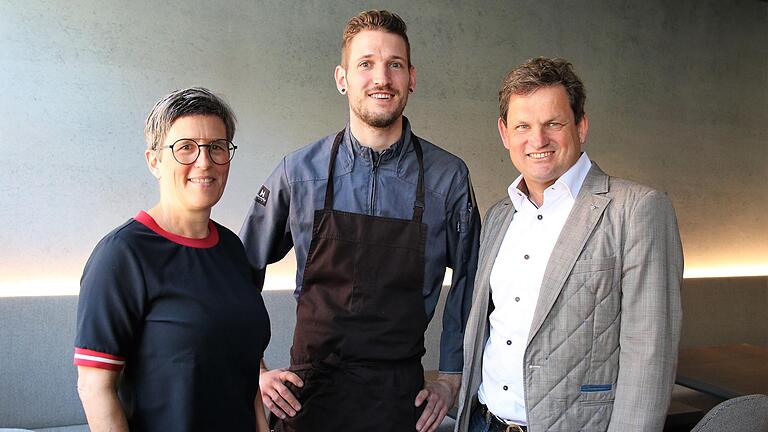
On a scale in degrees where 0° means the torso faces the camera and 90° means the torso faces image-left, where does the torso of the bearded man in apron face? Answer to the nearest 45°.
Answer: approximately 0°

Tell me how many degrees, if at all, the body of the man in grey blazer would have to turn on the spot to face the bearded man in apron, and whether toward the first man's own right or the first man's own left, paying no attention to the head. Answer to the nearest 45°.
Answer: approximately 45° to the first man's own right

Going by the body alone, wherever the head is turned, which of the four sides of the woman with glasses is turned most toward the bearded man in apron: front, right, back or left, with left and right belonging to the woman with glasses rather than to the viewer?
left

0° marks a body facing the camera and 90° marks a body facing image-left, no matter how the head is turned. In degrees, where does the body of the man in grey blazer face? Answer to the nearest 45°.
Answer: approximately 45°

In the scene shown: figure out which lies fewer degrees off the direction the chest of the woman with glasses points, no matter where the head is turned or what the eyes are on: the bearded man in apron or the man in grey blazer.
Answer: the man in grey blazer

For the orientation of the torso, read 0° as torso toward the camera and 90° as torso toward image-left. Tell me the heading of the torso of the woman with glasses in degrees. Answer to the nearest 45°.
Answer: approximately 315°

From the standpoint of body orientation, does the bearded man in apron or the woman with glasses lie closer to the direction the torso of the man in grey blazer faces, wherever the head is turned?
the woman with glasses
